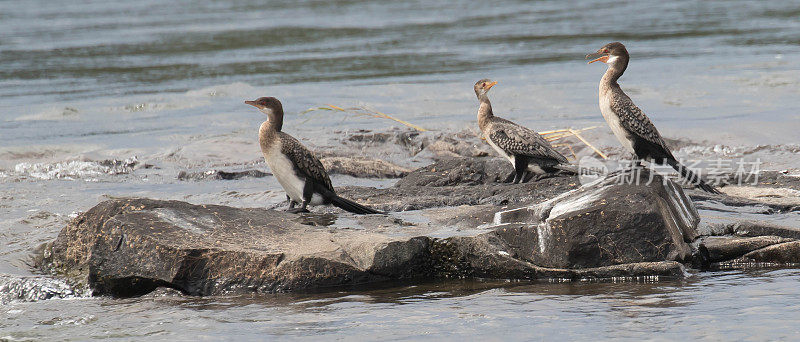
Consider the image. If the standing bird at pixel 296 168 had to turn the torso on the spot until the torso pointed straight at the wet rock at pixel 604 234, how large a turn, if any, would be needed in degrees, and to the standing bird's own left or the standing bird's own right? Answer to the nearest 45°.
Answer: approximately 135° to the standing bird's own left

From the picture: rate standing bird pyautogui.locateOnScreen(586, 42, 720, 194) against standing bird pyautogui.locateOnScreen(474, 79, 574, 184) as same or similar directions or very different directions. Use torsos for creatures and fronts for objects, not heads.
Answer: same or similar directions

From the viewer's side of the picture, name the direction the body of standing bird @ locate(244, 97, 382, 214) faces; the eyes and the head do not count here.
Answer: to the viewer's left

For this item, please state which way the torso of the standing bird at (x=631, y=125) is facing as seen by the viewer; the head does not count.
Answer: to the viewer's left

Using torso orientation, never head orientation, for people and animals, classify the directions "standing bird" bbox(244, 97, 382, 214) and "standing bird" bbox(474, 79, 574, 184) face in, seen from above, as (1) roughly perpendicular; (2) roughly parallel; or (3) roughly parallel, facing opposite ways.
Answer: roughly parallel

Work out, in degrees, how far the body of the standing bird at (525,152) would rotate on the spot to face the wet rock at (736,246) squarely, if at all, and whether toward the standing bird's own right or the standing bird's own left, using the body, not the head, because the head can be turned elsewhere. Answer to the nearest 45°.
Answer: approximately 135° to the standing bird's own left

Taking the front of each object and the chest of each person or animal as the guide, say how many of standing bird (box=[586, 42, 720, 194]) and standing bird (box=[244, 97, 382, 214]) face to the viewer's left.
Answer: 2

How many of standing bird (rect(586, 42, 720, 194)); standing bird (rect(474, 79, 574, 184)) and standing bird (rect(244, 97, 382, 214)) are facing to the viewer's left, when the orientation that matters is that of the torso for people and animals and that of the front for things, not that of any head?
3

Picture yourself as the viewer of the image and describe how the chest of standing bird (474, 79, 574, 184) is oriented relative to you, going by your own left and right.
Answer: facing to the left of the viewer

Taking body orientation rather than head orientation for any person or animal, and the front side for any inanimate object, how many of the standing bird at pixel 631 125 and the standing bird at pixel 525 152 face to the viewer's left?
2

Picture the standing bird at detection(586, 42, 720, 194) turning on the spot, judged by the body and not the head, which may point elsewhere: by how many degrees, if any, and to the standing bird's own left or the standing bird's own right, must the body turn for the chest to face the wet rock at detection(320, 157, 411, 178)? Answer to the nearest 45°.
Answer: approximately 45° to the standing bird's own right
